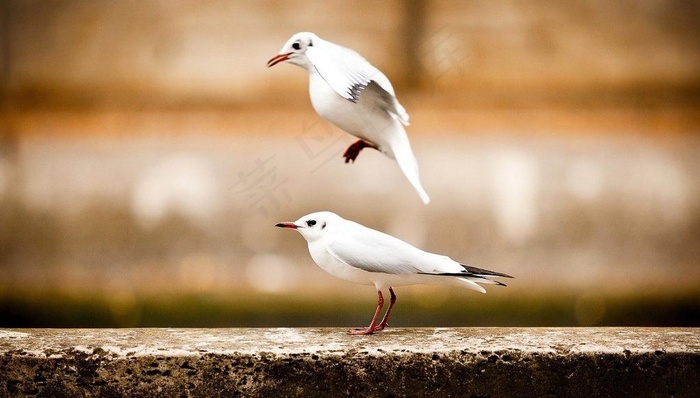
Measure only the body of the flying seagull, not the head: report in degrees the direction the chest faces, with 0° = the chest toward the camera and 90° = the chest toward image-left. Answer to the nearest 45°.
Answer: approximately 90°

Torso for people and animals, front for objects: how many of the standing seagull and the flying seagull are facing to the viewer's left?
2

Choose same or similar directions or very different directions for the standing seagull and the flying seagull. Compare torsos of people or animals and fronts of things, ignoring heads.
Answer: same or similar directions

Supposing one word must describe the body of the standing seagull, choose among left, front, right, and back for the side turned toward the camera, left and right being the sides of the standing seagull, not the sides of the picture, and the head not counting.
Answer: left
